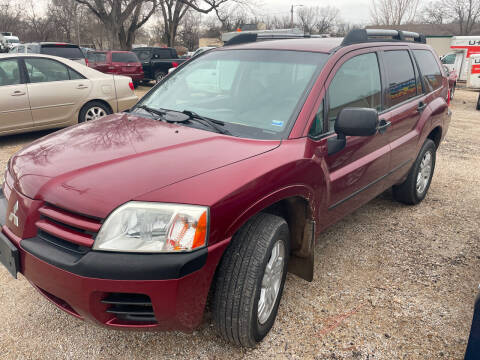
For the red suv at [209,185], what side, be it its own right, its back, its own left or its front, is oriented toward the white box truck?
back

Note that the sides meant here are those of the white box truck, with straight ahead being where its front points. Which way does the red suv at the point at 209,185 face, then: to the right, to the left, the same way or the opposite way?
to the left

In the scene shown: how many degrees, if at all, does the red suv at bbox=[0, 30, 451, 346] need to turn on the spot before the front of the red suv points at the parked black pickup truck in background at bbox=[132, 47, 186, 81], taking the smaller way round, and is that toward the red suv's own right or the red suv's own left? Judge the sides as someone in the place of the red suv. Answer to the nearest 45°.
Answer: approximately 135° to the red suv's own right

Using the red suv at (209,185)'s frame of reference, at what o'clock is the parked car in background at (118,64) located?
The parked car in background is roughly at 4 o'clock from the red suv.

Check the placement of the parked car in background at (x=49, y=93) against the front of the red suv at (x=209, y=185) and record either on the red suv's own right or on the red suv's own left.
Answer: on the red suv's own right

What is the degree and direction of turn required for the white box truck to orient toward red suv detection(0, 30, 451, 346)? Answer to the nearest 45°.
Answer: approximately 90° to its left

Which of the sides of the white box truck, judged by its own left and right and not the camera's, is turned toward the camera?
left
